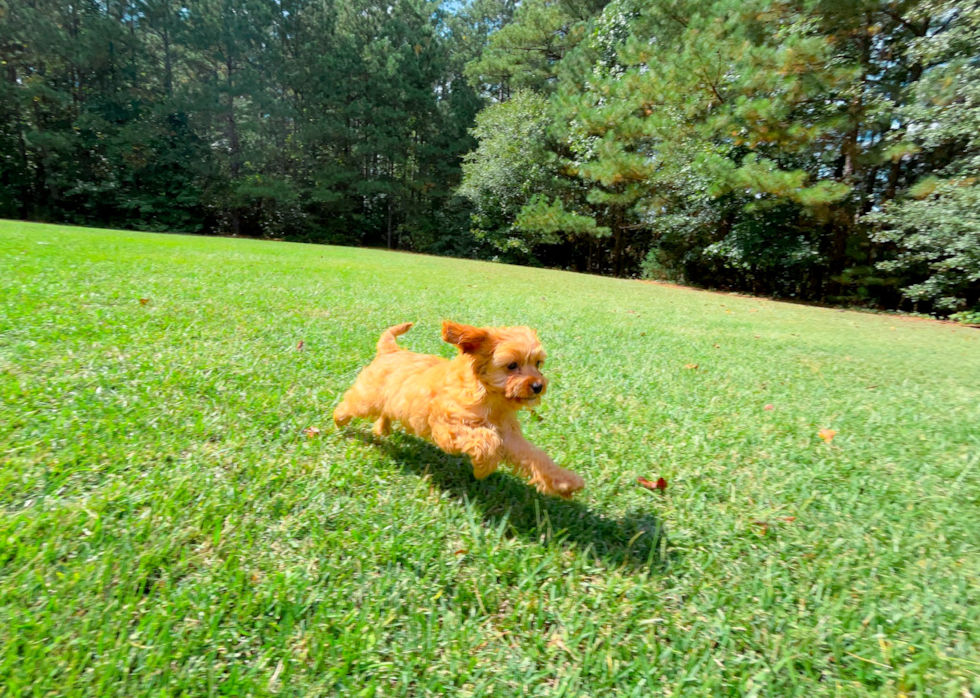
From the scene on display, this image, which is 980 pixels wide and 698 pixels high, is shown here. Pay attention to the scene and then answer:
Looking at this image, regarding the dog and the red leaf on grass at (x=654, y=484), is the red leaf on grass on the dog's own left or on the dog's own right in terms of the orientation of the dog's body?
on the dog's own left

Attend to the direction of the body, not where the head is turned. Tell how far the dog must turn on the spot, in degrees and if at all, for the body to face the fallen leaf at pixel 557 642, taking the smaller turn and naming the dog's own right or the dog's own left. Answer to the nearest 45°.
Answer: approximately 45° to the dog's own right

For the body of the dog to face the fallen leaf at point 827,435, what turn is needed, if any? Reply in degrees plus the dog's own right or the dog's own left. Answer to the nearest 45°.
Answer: approximately 90° to the dog's own left

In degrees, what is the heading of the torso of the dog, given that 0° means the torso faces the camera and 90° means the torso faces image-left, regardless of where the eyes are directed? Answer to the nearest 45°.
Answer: approximately 315°

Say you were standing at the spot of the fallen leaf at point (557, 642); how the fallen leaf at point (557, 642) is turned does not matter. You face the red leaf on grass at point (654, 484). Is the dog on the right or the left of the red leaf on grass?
left
